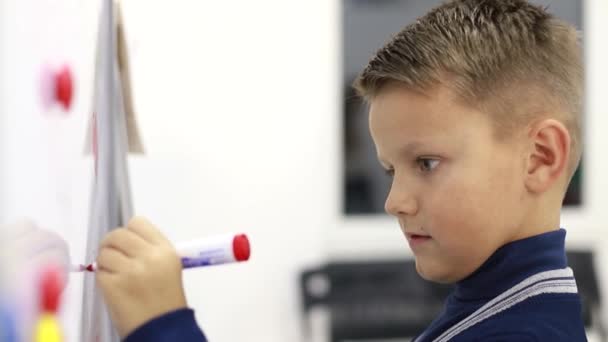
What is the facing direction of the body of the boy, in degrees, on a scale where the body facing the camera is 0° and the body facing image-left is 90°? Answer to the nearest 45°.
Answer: approximately 90°

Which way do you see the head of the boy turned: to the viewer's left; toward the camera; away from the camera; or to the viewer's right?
to the viewer's left
